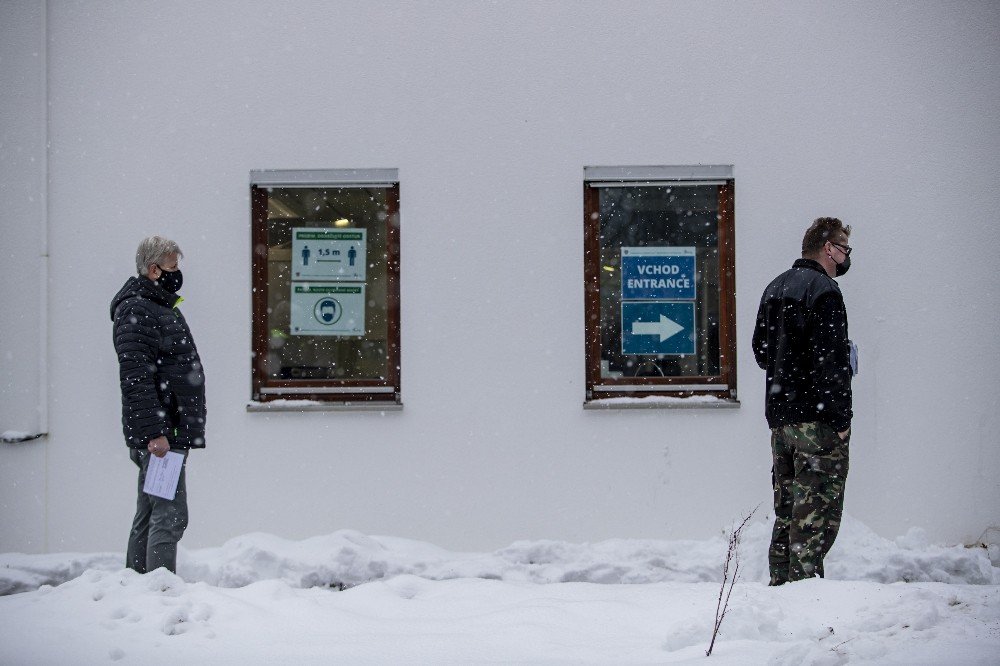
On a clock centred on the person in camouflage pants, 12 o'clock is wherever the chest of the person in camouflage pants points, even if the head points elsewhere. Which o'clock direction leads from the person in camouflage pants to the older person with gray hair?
The older person with gray hair is roughly at 7 o'clock from the person in camouflage pants.

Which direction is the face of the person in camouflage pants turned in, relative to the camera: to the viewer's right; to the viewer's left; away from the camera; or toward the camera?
to the viewer's right

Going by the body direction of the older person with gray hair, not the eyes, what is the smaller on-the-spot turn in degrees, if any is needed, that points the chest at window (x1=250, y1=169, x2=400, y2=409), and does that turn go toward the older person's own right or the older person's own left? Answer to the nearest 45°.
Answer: approximately 45° to the older person's own left

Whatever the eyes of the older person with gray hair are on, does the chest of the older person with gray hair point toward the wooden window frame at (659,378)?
yes

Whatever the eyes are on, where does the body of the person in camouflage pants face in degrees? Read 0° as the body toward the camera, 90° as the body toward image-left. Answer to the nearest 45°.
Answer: approximately 225°

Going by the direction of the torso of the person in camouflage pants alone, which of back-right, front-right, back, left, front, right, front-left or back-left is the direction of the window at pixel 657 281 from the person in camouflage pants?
left

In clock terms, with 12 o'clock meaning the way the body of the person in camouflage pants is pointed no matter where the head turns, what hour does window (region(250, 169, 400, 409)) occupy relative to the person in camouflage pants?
The window is roughly at 8 o'clock from the person in camouflage pants.

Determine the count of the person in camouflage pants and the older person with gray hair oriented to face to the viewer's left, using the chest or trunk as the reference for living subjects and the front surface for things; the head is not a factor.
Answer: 0

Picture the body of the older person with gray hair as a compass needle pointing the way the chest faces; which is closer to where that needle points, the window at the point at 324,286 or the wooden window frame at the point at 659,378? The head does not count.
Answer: the wooden window frame

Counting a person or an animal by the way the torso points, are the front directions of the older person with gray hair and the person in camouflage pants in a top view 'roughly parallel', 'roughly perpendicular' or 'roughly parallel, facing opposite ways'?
roughly parallel

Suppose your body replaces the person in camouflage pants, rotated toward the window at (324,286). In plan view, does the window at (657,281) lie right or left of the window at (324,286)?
right

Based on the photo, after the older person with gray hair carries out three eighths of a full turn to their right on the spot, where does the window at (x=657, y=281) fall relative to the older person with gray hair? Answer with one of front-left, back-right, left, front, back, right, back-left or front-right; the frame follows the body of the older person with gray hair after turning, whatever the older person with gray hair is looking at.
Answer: back-left

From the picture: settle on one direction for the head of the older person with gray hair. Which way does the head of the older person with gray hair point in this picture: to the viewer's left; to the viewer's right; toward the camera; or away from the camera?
to the viewer's right

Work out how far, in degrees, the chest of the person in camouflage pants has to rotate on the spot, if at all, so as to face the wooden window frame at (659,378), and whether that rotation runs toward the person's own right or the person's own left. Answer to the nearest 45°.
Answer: approximately 90° to the person's own left

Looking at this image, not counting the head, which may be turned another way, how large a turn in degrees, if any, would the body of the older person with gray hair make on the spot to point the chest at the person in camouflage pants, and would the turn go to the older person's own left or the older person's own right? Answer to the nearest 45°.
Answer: approximately 45° to the older person's own right

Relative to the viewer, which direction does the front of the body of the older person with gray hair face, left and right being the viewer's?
facing to the right of the viewer
